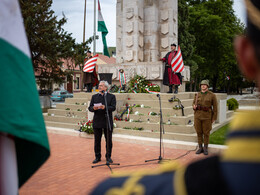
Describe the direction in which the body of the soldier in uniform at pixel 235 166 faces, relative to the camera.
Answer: away from the camera

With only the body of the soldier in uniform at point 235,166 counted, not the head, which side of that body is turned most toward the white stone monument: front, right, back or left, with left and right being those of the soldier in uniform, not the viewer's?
front

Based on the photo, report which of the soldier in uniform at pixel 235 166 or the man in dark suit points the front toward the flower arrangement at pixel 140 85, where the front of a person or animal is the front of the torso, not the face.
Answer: the soldier in uniform

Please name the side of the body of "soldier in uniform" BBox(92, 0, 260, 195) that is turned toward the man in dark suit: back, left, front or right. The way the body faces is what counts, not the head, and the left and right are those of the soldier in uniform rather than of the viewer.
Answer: front

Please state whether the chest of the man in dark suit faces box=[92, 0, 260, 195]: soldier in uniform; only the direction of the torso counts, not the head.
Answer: yes

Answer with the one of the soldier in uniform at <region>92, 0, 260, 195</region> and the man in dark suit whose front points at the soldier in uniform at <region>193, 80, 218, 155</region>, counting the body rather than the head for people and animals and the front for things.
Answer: the soldier in uniform at <region>92, 0, 260, 195</region>

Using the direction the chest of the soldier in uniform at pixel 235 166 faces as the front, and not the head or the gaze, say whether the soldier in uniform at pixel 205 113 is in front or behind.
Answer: in front

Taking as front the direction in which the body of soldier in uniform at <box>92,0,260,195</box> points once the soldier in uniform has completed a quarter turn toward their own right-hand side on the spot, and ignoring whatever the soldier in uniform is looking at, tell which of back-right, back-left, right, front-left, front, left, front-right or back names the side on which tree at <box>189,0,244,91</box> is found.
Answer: left

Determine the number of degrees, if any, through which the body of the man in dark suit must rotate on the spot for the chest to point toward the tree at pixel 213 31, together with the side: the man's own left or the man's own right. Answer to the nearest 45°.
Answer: approximately 135° to the man's own left

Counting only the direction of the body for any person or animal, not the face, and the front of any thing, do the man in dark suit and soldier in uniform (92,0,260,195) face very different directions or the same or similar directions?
very different directions

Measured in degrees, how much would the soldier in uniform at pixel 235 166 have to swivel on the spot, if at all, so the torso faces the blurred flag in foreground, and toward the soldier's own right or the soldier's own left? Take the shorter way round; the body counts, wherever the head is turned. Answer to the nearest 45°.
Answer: approximately 45° to the soldier's own left

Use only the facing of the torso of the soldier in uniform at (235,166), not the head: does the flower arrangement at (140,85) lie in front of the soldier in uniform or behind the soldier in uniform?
in front

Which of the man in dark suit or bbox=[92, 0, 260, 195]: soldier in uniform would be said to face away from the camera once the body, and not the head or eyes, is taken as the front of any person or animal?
the soldier in uniform

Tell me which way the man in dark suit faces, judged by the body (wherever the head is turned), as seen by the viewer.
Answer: toward the camera

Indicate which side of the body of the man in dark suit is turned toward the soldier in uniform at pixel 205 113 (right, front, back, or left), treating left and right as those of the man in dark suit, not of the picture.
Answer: left

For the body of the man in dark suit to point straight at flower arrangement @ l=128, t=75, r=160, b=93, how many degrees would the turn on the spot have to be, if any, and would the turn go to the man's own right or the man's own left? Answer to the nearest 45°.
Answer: approximately 180°
